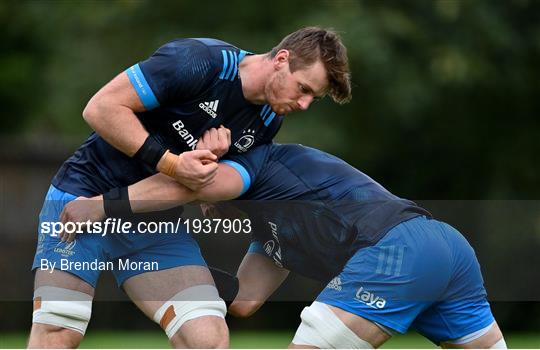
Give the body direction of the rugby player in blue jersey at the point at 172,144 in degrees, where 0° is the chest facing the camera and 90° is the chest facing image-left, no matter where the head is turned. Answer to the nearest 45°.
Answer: approximately 315°
